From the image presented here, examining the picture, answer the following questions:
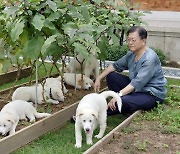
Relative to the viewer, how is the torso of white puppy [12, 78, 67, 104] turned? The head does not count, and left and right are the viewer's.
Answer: facing to the right of the viewer

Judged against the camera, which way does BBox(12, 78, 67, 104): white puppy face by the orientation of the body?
to the viewer's right
